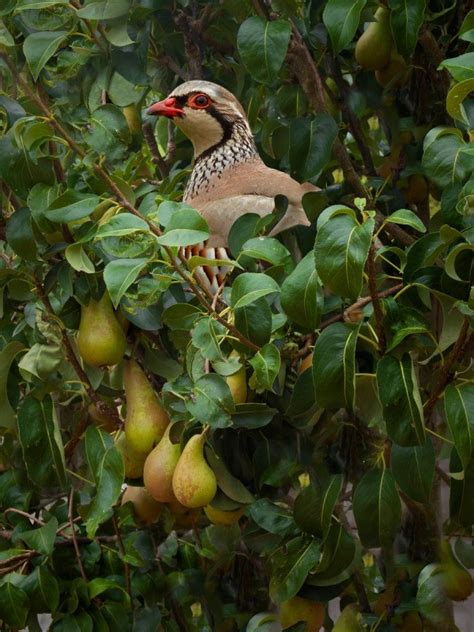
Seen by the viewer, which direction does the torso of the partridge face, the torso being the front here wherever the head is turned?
to the viewer's left

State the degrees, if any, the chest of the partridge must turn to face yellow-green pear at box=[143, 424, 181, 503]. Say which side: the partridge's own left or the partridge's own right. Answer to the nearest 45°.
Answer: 0° — it already faces it
